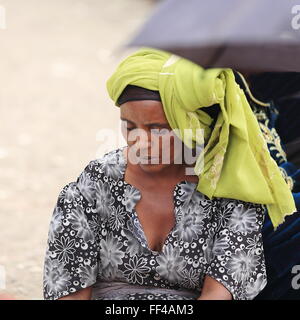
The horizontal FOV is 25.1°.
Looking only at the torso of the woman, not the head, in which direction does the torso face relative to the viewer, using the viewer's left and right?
facing the viewer
